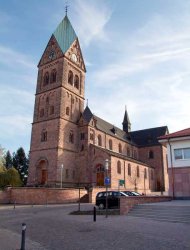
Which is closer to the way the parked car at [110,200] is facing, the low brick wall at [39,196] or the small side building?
the small side building

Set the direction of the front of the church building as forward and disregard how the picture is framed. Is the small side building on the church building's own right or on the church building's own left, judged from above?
on the church building's own left

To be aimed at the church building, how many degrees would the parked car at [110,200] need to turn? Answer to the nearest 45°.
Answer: approximately 90° to its left

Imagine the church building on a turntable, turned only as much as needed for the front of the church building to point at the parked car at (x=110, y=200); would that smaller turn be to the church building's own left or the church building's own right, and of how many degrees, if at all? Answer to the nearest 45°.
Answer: approximately 45° to the church building's own left

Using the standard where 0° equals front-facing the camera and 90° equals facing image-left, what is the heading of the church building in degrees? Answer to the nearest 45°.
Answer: approximately 45°

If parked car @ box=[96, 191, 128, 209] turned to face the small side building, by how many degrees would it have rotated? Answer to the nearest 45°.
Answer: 0° — it already faces it

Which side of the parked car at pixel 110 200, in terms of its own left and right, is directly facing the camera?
right

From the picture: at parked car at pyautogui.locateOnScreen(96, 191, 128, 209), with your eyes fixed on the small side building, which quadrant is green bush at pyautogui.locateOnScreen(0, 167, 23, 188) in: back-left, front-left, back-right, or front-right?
back-left

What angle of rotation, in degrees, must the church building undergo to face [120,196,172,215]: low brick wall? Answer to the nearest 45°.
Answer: approximately 45° to its left
